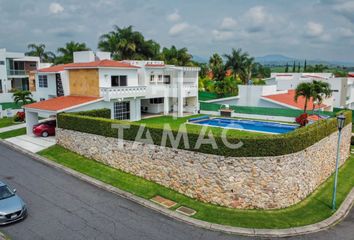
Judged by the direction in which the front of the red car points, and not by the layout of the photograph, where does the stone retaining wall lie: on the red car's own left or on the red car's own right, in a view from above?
on the red car's own left

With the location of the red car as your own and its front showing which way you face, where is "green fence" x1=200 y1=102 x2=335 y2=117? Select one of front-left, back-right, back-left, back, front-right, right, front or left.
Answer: back-left

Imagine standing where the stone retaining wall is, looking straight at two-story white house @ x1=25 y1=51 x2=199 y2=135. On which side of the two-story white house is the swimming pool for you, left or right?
right

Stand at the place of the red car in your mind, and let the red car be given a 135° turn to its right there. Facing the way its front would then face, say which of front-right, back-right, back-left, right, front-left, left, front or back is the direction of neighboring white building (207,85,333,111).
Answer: right

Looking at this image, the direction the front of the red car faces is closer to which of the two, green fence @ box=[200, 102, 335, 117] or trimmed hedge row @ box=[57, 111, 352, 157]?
the trimmed hedge row

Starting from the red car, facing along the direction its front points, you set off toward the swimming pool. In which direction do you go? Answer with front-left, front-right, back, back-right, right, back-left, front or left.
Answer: back-left

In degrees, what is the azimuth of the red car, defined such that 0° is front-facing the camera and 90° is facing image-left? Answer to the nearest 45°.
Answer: approximately 45°

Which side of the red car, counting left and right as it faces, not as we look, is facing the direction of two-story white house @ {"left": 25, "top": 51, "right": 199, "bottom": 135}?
back
